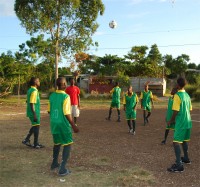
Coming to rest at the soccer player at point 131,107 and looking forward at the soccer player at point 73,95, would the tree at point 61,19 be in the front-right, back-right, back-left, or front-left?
front-right

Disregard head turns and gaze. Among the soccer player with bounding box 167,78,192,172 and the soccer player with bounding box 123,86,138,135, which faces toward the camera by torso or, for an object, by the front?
the soccer player with bounding box 123,86,138,135

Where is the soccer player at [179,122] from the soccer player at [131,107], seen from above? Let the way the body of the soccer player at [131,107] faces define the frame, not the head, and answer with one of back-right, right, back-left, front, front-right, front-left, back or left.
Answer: front

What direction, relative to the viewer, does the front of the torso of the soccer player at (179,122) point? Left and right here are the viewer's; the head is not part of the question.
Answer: facing away from the viewer and to the left of the viewer

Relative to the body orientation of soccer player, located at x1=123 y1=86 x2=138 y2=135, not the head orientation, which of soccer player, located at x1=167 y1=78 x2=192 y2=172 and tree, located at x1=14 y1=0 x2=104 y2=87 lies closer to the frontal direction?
the soccer player

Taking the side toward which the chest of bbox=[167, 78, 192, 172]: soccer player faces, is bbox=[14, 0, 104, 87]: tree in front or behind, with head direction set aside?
in front

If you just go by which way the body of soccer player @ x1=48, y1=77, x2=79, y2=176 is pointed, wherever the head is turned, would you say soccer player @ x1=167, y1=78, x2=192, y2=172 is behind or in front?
in front

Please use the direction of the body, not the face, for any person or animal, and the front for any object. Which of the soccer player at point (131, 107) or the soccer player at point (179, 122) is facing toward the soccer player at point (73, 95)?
the soccer player at point (179, 122)

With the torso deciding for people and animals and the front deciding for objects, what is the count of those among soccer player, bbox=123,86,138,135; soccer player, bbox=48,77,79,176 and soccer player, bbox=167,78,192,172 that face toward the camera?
1

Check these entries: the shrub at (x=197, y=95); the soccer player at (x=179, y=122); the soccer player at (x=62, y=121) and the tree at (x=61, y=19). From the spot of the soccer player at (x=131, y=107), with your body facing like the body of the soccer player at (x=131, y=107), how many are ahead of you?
2

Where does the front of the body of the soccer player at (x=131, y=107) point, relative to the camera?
toward the camera

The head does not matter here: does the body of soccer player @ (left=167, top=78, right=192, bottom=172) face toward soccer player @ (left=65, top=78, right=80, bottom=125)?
yes

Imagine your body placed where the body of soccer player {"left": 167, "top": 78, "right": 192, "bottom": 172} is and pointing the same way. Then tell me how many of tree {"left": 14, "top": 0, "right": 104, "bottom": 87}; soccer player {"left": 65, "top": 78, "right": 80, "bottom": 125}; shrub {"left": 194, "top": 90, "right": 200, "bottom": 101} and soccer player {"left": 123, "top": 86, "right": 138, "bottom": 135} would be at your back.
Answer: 0

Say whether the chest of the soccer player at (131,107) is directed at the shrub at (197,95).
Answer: no

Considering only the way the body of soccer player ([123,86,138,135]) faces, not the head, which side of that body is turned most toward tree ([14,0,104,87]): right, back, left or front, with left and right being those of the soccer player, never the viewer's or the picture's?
back

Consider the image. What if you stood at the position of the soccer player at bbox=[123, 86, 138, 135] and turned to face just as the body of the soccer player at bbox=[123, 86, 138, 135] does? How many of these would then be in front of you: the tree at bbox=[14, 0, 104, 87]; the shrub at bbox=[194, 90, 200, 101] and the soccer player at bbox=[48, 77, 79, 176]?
1

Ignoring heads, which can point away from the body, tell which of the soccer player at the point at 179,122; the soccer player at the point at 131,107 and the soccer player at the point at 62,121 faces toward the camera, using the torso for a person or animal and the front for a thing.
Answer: the soccer player at the point at 131,107

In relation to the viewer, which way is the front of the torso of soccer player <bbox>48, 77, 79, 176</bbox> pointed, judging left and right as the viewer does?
facing away from the viewer and to the right of the viewer

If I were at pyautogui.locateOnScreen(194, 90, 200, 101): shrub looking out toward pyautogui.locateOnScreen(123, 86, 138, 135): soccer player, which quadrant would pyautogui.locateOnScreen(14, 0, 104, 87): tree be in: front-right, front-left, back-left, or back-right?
front-right
